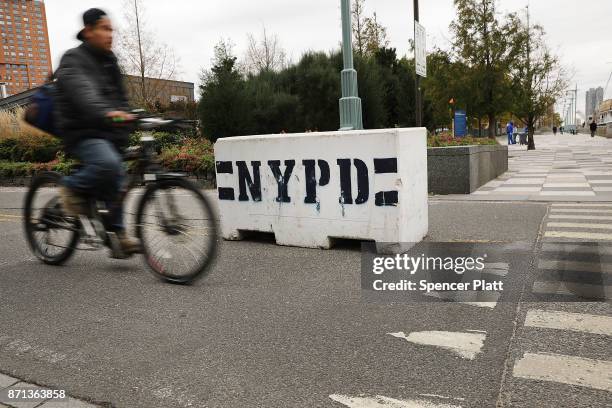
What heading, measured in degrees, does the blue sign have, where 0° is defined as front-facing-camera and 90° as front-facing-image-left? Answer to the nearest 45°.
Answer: approximately 0°

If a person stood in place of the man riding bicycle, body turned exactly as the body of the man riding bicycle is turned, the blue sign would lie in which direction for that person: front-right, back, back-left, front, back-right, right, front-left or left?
left

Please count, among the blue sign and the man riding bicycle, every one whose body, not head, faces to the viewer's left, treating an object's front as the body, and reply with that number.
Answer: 0

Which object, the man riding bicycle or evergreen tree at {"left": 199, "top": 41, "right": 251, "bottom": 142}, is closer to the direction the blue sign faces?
the man riding bicycle

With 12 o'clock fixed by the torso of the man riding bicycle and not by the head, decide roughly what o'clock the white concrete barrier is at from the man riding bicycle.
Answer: The white concrete barrier is roughly at 10 o'clock from the man riding bicycle.

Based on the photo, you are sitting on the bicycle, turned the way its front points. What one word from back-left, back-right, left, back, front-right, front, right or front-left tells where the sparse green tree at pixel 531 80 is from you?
left

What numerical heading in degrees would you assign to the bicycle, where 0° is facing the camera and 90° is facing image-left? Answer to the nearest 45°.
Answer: approximately 315°

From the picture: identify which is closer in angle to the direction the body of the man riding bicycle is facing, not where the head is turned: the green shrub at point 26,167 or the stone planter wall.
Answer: the stone planter wall

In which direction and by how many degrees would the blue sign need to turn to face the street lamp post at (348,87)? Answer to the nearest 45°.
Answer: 0° — it already faces it

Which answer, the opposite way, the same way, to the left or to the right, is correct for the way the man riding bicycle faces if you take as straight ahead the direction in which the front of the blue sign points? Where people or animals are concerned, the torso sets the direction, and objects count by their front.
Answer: to the left

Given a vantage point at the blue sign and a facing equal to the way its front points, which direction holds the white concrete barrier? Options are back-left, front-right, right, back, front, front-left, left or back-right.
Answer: front

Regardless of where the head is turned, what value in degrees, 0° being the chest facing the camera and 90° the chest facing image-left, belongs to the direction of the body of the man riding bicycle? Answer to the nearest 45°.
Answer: approximately 315°

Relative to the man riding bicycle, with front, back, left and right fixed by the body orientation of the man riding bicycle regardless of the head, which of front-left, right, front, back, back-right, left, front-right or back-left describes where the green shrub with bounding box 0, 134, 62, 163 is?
back-left
